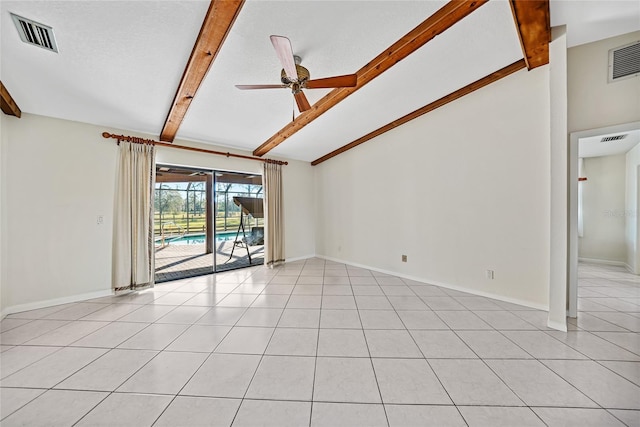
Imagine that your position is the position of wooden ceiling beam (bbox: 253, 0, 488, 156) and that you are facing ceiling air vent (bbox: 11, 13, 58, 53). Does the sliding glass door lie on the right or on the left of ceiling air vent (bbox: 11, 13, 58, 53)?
right

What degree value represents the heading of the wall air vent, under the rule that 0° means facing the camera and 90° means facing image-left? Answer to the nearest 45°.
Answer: approximately 45°

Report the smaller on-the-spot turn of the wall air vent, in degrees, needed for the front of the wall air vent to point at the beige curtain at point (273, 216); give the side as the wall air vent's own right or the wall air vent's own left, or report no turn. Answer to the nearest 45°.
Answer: approximately 45° to the wall air vent's own right

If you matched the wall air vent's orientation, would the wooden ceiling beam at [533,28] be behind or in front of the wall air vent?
in front
